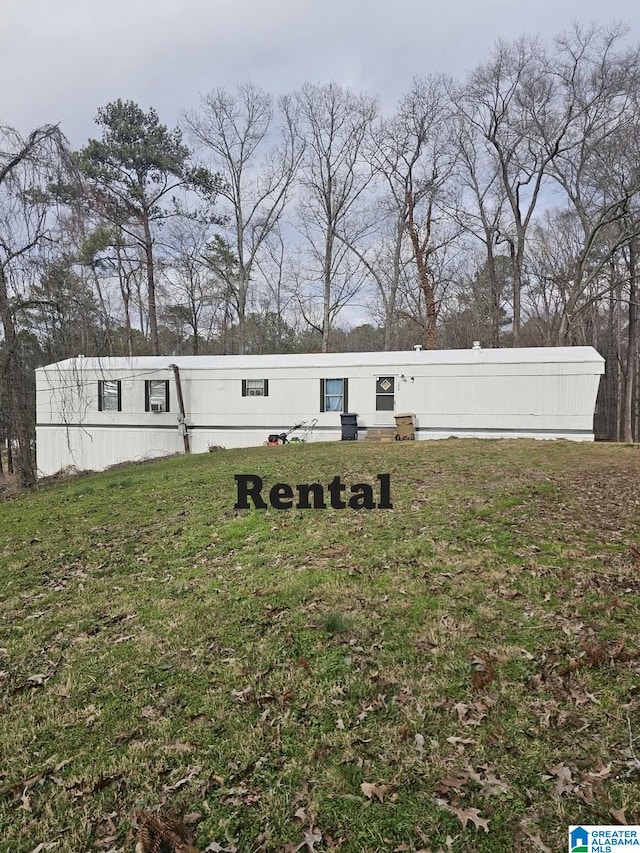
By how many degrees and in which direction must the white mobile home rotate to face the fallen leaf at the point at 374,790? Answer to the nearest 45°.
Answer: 0° — it already faces it

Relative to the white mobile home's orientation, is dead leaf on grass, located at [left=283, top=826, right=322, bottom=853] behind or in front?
in front

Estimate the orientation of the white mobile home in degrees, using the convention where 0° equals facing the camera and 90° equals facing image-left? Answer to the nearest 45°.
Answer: approximately 0°

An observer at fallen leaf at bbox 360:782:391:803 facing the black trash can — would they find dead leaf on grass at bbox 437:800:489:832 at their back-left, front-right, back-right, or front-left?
back-right

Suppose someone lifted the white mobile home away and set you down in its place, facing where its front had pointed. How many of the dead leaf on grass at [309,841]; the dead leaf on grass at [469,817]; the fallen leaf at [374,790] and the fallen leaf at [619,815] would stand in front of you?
4

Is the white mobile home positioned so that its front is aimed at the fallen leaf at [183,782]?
yes

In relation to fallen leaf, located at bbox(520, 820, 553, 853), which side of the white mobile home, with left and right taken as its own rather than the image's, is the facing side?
front

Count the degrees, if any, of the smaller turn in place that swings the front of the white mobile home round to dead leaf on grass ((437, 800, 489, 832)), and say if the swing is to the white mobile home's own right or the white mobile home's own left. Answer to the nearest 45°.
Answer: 0° — it already faces it

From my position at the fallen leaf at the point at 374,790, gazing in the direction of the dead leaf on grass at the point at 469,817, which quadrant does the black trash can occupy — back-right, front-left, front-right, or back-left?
back-left

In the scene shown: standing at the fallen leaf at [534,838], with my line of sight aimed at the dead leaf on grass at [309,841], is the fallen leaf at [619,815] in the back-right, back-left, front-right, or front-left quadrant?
back-right

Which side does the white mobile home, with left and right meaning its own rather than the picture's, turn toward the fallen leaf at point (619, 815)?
front
